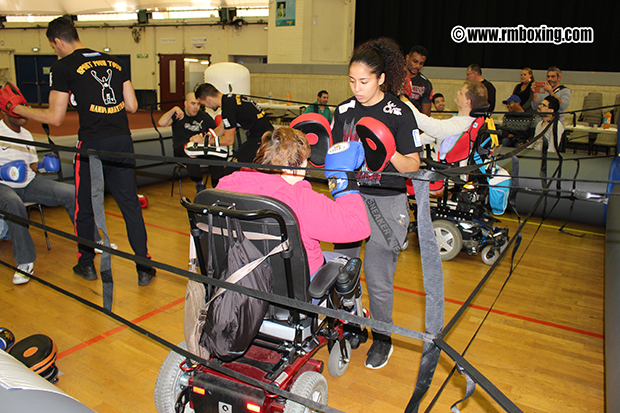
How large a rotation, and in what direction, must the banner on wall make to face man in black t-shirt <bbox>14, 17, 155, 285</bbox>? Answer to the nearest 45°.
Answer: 0° — it already faces them

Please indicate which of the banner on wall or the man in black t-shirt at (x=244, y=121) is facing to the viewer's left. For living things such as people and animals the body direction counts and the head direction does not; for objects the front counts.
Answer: the man in black t-shirt

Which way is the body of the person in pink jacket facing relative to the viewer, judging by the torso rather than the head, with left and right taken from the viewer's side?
facing away from the viewer and to the right of the viewer

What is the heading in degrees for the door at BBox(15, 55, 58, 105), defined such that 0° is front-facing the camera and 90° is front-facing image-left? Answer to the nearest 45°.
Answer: approximately 0°

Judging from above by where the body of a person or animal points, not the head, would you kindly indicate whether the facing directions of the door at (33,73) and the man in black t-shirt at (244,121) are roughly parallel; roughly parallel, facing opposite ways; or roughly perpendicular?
roughly perpendicular

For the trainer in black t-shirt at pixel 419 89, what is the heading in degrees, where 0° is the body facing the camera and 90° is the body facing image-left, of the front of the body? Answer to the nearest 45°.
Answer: approximately 45°

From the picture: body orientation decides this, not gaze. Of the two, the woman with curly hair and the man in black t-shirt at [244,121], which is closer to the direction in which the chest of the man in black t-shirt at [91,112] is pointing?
the man in black t-shirt

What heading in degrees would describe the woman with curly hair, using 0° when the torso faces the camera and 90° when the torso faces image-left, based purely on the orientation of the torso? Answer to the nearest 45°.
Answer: approximately 45°

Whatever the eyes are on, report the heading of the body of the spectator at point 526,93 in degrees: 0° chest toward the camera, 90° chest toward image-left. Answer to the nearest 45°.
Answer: approximately 45°

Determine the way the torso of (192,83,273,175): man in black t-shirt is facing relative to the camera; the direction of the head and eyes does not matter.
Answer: to the viewer's left

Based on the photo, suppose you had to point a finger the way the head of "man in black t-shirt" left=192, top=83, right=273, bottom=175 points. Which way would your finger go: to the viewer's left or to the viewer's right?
to the viewer's left

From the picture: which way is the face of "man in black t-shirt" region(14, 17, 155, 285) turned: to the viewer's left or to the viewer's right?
to the viewer's left

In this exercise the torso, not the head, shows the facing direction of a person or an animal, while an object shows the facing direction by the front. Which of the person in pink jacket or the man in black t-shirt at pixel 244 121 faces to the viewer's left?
the man in black t-shirt

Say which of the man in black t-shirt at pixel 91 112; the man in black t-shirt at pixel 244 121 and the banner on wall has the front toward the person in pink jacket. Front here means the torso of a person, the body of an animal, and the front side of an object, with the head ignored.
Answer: the banner on wall
